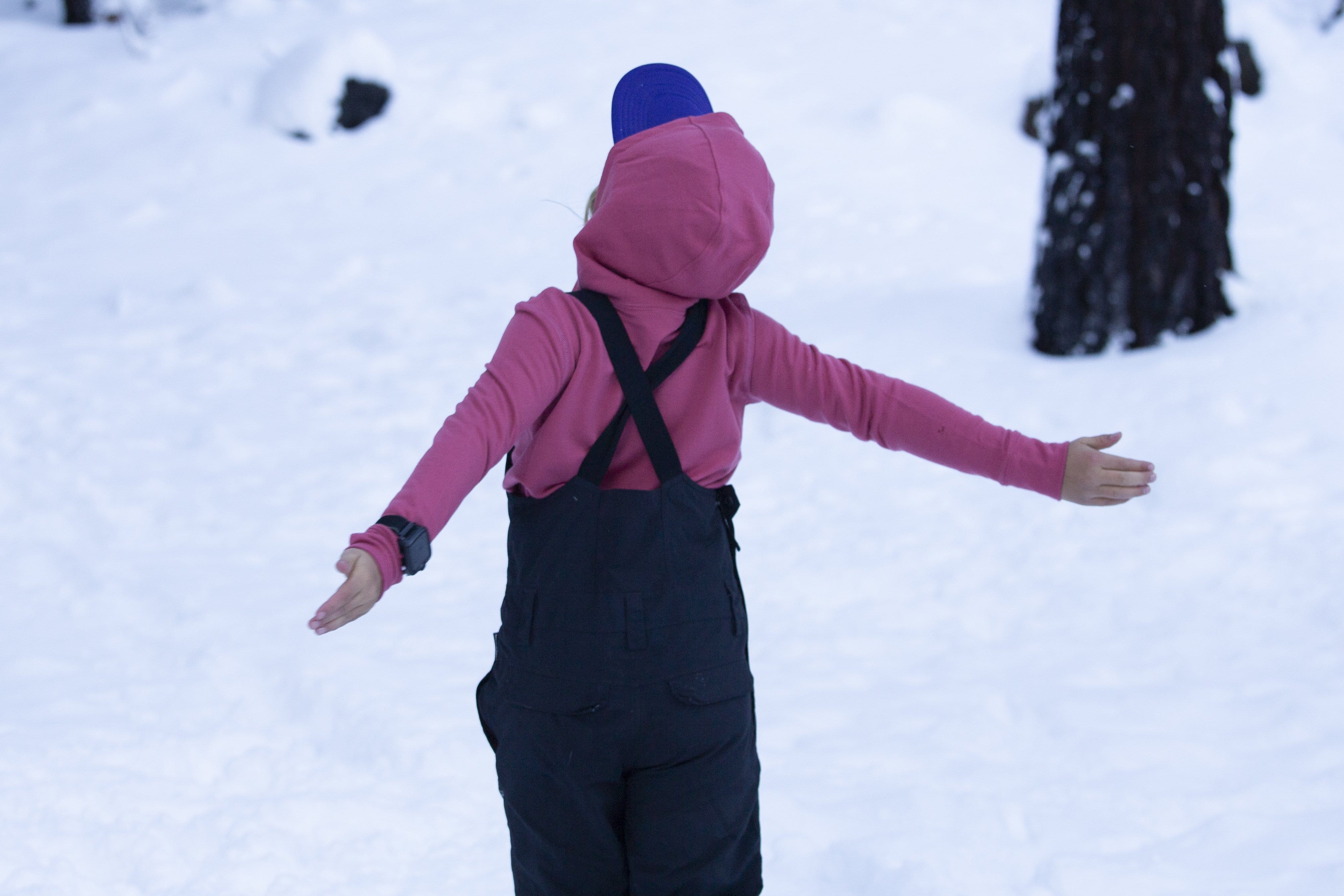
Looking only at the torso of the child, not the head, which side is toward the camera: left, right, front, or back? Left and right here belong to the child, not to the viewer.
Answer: back

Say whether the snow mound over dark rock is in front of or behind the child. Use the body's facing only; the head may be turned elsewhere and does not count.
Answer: in front

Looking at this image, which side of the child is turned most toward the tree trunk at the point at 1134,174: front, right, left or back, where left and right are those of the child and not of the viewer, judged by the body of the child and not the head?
front

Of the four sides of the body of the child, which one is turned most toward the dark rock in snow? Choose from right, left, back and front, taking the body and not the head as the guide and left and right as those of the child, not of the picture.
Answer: front

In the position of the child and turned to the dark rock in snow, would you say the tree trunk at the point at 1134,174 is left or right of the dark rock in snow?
right
